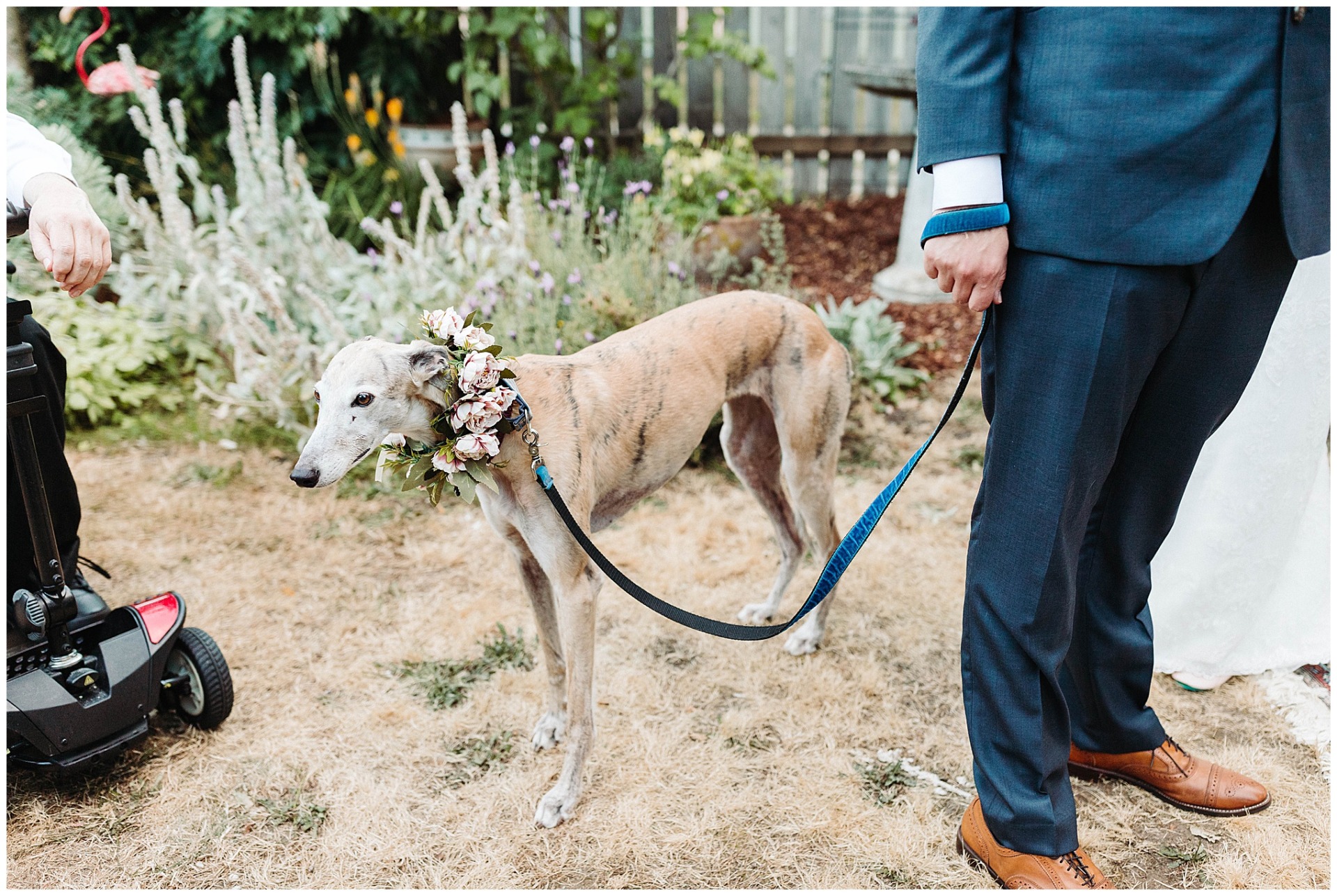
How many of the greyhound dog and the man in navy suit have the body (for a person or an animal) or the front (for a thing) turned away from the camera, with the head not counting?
0

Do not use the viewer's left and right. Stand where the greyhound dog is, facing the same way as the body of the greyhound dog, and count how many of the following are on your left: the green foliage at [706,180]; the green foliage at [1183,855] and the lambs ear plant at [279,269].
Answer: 1

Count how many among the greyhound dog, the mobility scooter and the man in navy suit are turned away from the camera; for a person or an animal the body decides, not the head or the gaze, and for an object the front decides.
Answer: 0

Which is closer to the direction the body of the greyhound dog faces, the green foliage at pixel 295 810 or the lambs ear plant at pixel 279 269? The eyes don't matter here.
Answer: the green foliage
